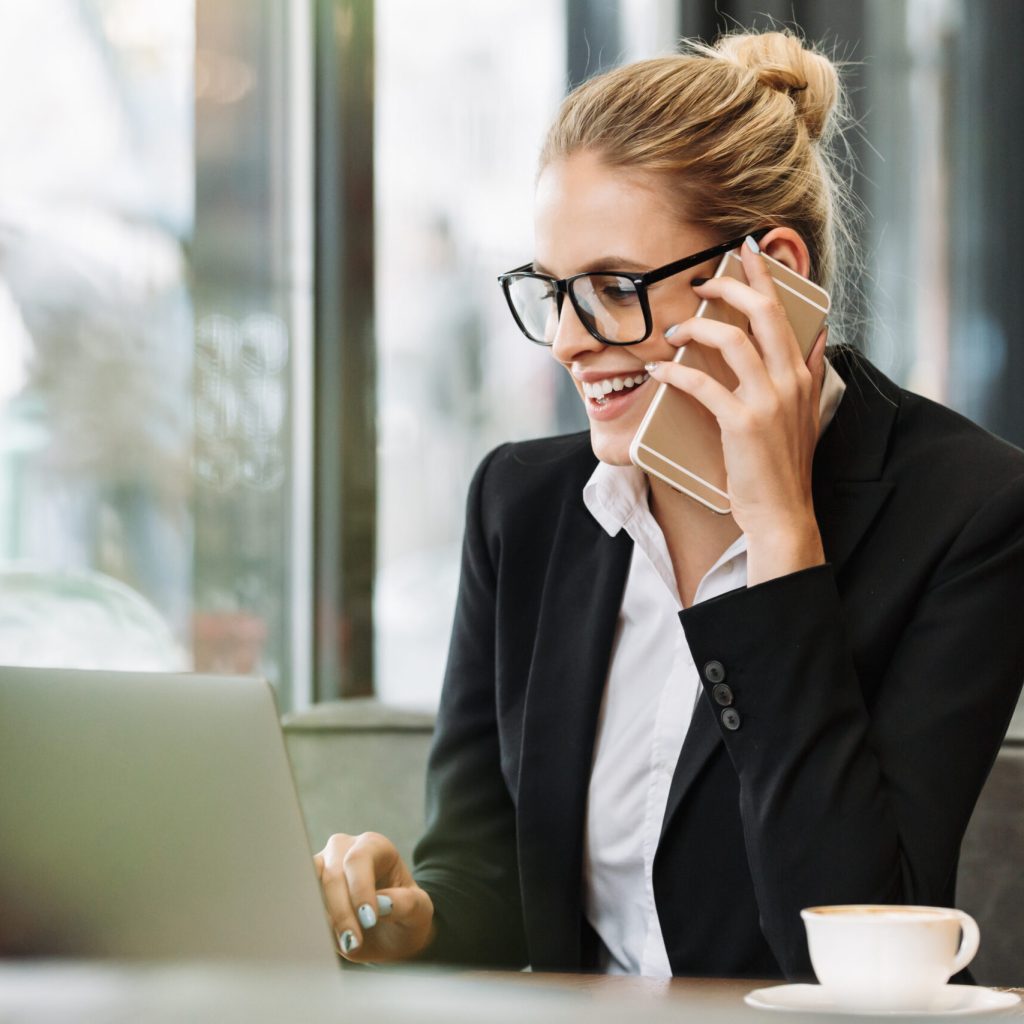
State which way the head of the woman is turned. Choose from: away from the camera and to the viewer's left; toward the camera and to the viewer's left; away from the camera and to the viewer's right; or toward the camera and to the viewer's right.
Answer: toward the camera and to the viewer's left

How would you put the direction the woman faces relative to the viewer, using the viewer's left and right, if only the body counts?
facing the viewer and to the left of the viewer

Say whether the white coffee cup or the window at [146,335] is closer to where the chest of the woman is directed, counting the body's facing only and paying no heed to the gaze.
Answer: the white coffee cup

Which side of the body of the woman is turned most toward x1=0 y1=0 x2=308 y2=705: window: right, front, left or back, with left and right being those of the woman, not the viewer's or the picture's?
right

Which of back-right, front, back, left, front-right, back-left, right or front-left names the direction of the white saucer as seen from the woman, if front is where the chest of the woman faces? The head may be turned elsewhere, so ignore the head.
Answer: front-left

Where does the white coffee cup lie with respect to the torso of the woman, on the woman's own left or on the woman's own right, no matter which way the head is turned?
on the woman's own left

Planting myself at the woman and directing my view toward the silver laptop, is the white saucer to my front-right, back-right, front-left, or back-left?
front-left
